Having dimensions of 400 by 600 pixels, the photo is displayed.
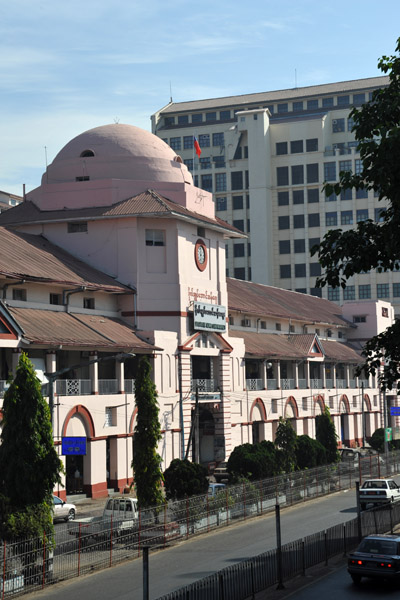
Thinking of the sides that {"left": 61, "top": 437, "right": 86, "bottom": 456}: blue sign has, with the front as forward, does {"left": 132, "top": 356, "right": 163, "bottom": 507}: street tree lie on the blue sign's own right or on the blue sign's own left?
on the blue sign's own left

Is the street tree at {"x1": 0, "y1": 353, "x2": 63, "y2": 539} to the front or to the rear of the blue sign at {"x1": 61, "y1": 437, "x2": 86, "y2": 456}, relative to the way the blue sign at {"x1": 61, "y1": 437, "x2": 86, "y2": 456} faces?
to the front

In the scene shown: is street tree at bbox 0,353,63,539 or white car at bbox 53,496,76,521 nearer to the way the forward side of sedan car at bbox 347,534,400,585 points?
the white car

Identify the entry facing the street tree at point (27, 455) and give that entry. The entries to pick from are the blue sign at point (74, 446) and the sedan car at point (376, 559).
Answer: the blue sign
